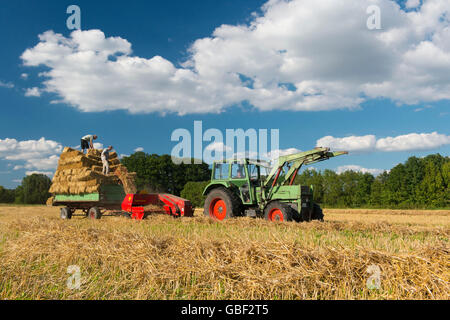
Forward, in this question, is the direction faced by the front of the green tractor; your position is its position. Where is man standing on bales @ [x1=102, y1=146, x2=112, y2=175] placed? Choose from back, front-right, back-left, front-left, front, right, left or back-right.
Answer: back-right

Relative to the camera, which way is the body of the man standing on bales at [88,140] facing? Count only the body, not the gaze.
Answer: to the viewer's right

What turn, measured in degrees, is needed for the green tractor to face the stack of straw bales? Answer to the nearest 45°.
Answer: approximately 135° to its right

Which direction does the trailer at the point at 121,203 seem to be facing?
to the viewer's right

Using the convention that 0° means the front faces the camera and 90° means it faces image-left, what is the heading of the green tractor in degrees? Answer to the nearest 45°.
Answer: approximately 315°

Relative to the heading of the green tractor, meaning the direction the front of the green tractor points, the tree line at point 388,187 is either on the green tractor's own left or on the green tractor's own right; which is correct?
on the green tractor's own left
